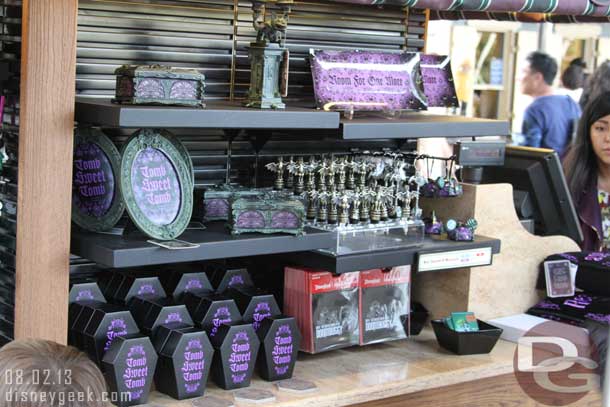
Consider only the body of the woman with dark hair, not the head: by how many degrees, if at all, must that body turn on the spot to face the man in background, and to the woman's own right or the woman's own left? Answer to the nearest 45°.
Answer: approximately 180°

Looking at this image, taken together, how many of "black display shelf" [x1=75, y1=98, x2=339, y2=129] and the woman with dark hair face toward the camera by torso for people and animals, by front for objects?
2

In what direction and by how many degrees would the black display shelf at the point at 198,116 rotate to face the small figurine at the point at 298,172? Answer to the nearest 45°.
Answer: approximately 135° to its left

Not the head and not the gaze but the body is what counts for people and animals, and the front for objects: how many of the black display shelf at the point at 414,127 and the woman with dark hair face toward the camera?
2
